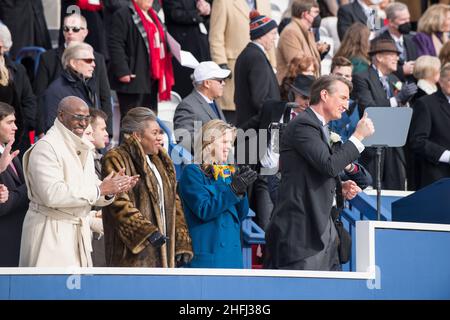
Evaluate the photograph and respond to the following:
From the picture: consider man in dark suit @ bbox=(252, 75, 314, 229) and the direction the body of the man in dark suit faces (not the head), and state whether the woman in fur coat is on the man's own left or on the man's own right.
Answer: on the man's own right

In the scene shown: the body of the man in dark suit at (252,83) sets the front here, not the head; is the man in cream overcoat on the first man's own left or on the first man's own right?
on the first man's own right

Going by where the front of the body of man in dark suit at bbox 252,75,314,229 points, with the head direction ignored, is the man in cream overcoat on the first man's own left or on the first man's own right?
on the first man's own right

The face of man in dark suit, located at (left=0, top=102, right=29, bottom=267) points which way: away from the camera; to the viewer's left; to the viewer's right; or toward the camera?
to the viewer's right

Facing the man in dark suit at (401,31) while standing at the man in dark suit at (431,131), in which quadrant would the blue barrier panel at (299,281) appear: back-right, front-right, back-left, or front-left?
back-left

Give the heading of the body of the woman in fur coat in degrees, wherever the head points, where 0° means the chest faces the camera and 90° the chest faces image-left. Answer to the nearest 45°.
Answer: approximately 315°

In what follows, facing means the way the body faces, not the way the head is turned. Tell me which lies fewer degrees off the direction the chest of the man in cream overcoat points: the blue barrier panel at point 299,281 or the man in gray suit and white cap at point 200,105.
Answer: the blue barrier panel

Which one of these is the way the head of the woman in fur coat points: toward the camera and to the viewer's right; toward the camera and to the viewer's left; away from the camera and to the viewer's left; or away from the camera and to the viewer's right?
toward the camera and to the viewer's right

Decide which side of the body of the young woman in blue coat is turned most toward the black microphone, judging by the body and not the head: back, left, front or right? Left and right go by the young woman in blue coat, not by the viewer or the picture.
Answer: left
